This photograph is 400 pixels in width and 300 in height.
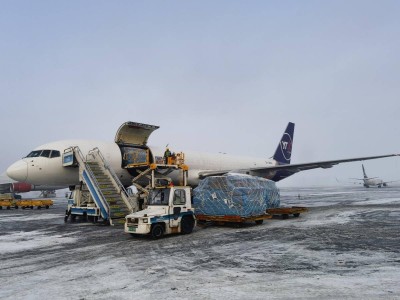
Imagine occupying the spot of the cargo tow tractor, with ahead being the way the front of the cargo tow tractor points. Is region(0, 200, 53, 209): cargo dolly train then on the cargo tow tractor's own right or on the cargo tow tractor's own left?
on the cargo tow tractor's own right

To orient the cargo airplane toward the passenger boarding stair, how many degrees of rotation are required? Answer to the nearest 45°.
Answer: approximately 45° to its left

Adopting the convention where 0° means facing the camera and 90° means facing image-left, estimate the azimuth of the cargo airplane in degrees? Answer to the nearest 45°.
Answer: approximately 45°

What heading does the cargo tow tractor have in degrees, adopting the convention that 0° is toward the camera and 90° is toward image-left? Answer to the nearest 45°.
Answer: approximately 45°

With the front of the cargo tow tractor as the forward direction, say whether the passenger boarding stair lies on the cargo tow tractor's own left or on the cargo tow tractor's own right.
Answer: on the cargo tow tractor's own right

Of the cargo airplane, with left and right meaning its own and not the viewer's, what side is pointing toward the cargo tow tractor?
left

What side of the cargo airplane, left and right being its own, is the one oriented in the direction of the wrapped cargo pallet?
left
